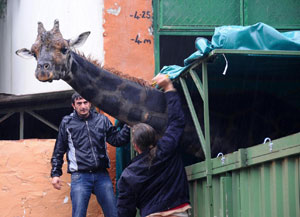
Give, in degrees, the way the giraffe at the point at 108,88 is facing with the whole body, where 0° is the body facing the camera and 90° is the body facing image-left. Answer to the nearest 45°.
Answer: approximately 45°

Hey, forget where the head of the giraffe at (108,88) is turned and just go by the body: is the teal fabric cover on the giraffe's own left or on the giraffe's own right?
on the giraffe's own left
